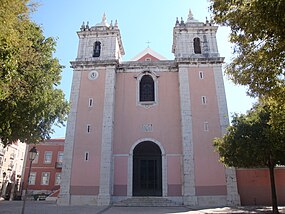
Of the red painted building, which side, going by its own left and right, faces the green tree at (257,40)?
front

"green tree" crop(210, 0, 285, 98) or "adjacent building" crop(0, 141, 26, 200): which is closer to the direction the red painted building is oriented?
the green tree

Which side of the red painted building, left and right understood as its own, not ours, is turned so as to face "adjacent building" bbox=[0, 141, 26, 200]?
right

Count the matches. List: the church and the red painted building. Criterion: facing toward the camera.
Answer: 2

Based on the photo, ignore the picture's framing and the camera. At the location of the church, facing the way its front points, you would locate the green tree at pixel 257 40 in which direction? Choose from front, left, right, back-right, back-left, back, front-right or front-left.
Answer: front

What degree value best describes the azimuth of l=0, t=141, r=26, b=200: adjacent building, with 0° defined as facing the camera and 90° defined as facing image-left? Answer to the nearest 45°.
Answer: approximately 315°

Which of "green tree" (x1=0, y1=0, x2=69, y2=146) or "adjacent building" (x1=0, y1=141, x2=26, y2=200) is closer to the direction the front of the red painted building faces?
the green tree

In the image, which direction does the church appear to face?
toward the camera
